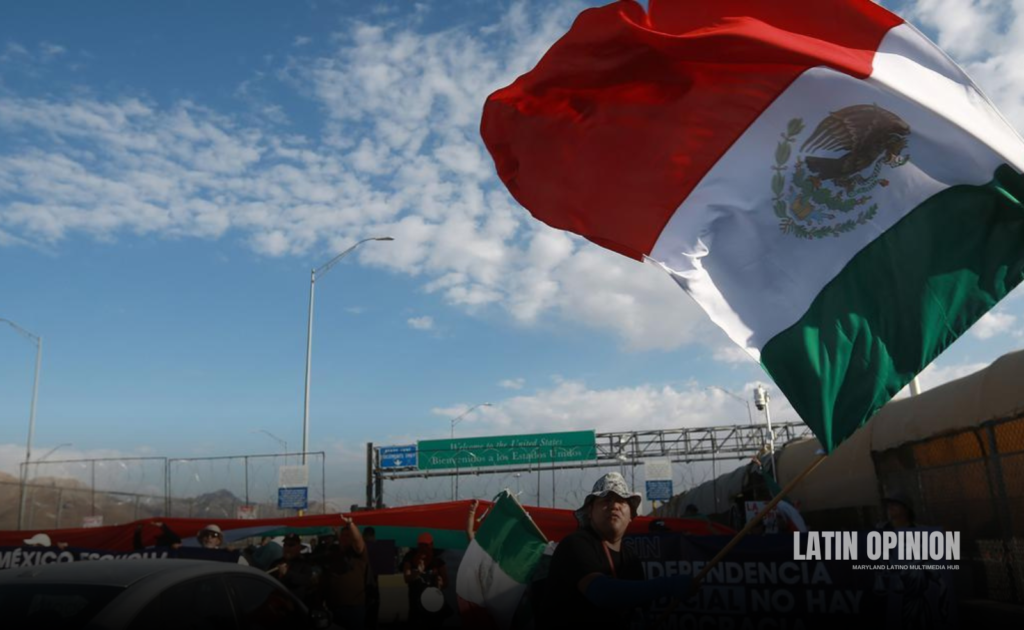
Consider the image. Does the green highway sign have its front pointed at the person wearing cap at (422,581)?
yes

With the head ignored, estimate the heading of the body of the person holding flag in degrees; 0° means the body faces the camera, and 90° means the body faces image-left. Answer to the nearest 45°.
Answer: approximately 315°

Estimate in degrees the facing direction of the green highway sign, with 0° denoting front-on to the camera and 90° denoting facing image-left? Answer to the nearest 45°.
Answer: approximately 0°

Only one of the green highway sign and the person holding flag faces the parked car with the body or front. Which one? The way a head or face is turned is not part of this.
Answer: the green highway sign

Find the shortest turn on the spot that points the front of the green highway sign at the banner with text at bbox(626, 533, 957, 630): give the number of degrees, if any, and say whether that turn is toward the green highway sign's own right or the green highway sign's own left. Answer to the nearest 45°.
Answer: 0° — it already faces it

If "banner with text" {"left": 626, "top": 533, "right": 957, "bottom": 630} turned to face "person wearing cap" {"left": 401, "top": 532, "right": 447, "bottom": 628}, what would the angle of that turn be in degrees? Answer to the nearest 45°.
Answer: approximately 90° to its right

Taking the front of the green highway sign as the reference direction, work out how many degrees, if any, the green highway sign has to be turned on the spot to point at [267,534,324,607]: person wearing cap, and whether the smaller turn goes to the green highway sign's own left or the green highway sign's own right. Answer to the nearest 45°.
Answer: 0° — it already faces them
